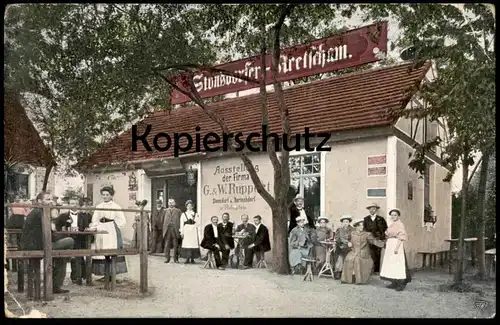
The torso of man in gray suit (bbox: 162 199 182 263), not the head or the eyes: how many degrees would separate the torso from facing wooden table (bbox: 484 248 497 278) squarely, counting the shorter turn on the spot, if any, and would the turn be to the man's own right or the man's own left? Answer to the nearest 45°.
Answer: approximately 90° to the man's own left

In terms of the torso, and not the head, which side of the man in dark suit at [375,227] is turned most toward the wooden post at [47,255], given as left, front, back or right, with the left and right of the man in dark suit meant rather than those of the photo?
right

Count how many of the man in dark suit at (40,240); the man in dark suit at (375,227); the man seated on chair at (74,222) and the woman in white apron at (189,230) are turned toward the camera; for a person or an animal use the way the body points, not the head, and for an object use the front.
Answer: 3

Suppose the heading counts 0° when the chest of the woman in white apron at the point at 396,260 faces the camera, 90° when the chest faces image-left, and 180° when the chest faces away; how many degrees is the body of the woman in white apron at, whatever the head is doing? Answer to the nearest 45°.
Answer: approximately 45°

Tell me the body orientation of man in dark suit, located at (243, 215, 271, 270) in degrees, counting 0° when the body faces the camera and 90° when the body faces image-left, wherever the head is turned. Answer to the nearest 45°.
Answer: approximately 45°

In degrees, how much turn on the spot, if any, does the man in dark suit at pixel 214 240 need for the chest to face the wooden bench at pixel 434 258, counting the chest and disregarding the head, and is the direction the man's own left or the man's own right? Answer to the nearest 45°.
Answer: approximately 45° to the man's own left

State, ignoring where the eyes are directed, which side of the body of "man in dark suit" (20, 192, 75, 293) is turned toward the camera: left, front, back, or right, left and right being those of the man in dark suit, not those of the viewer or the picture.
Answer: right

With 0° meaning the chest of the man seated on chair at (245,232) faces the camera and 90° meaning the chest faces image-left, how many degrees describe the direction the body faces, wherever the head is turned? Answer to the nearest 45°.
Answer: approximately 45°
